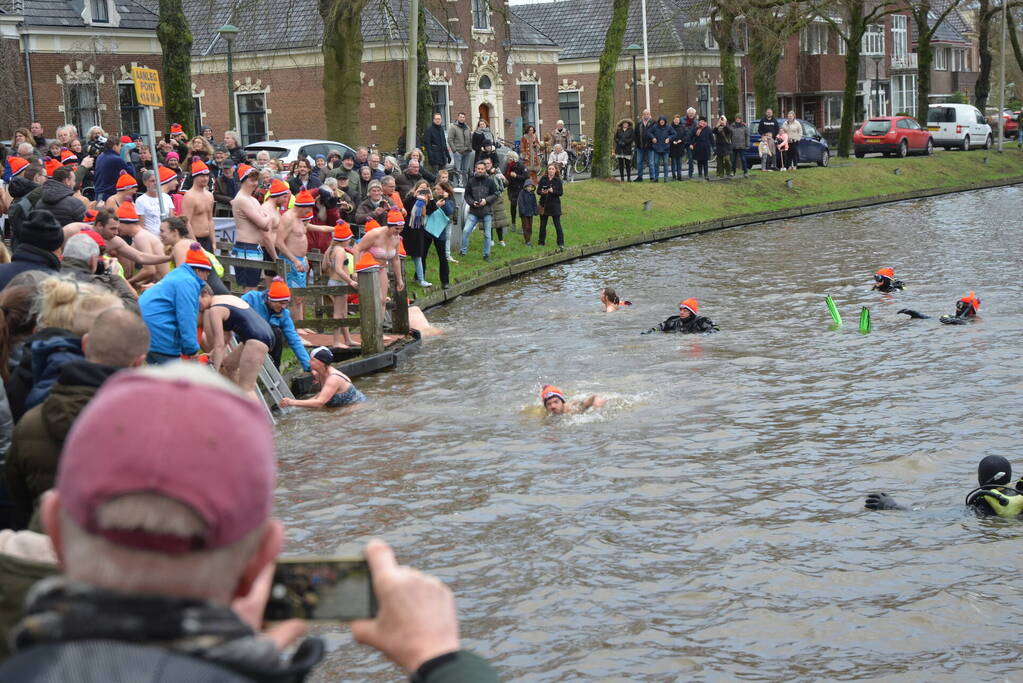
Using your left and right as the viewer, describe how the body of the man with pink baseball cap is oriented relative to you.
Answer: facing away from the viewer

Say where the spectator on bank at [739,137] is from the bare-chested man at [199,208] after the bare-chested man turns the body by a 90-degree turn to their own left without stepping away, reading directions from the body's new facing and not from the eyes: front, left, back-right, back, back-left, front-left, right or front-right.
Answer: front

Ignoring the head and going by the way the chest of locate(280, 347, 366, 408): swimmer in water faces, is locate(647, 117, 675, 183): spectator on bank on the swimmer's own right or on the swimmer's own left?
on the swimmer's own right

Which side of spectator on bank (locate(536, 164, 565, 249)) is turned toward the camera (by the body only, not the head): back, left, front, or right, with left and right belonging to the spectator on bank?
front

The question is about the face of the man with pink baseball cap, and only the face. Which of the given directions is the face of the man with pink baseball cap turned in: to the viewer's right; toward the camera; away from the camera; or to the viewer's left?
away from the camera

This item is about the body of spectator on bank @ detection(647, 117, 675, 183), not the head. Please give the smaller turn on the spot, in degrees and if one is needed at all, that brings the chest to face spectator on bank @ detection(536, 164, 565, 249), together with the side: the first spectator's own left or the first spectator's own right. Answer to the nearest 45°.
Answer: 0° — they already face them

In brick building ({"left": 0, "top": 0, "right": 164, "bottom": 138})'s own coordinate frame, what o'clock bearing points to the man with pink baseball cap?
The man with pink baseball cap is roughly at 12 o'clock from the brick building.

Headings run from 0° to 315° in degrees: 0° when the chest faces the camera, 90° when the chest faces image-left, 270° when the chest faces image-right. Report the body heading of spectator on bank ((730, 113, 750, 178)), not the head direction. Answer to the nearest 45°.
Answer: approximately 0°

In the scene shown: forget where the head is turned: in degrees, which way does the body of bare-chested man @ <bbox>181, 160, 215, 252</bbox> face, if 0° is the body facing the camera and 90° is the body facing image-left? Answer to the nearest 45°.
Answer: approximately 315°

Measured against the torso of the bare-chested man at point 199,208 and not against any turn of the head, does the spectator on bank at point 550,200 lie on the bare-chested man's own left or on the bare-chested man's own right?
on the bare-chested man's own left

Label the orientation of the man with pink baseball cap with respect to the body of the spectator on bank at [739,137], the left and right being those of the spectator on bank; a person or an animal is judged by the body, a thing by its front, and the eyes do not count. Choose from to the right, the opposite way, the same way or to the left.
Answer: the opposite way

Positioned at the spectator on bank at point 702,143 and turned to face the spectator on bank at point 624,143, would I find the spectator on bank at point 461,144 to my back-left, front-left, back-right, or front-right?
front-left

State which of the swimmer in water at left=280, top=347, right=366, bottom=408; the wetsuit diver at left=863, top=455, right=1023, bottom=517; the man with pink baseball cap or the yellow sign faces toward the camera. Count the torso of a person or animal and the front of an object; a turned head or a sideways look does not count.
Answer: the yellow sign

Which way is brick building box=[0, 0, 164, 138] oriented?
toward the camera

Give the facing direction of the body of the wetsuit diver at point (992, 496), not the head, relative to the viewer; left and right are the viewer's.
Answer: facing away from the viewer and to the left of the viewer
